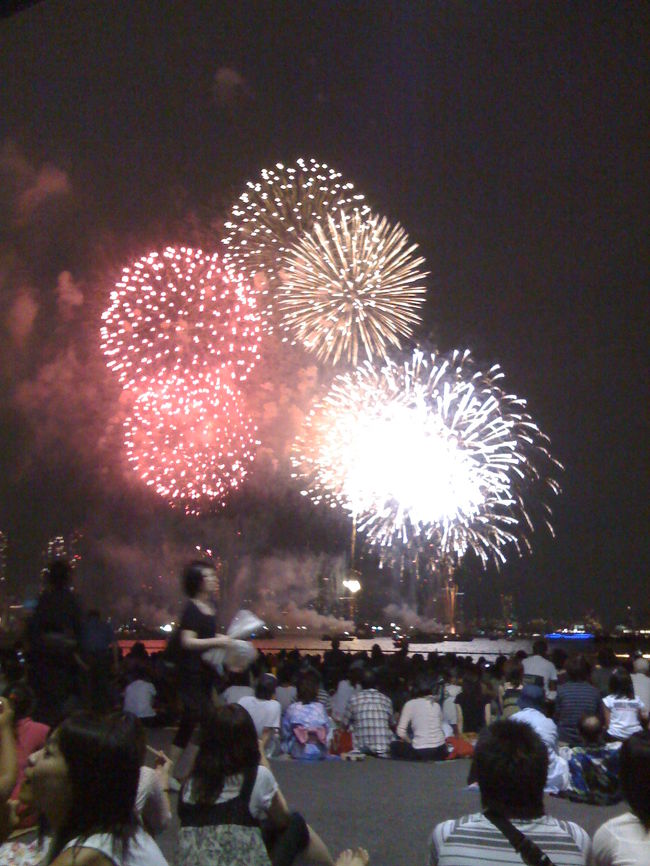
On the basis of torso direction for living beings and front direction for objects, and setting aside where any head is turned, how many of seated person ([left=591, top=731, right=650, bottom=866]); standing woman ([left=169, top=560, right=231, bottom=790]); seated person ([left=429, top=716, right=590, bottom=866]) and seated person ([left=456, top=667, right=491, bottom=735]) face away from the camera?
3

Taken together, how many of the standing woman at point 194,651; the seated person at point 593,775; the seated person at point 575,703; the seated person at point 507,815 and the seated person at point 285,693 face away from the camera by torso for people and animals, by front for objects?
4

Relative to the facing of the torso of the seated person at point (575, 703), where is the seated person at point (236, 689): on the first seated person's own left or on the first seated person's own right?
on the first seated person's own left

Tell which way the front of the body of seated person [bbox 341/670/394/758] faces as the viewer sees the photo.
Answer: away from the camera

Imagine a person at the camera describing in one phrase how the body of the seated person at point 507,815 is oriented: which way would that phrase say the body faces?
away from the camera

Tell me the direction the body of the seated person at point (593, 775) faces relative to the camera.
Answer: away from the camera

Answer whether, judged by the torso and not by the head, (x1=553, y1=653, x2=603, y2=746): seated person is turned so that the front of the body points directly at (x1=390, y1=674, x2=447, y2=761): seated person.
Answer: no

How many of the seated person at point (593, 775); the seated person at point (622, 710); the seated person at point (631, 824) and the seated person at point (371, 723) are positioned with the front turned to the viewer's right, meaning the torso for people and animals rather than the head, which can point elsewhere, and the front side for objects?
0

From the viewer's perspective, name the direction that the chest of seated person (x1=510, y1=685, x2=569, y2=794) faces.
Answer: away from the camera

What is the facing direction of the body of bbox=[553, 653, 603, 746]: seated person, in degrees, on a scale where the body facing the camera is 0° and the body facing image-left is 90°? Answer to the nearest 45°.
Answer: approximately 180°

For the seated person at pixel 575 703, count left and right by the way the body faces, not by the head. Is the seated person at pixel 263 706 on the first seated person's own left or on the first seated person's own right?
on the first seated person's own left

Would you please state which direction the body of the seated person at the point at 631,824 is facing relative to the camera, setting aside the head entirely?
away from the camera

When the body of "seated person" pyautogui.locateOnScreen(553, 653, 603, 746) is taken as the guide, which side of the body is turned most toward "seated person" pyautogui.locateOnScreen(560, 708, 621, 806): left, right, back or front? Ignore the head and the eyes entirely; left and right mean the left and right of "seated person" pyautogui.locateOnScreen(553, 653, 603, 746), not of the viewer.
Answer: back

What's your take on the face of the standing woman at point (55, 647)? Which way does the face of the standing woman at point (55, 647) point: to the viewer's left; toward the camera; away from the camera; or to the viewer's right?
away from the camera

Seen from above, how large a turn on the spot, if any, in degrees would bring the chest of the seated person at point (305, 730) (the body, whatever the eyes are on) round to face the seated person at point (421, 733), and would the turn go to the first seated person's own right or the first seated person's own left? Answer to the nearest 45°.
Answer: approximately 90° to the first seated person's own right

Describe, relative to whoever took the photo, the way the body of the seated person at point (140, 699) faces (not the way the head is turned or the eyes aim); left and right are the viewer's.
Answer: facing away from the viewer

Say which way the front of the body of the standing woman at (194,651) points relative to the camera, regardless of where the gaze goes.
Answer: to the viewer's right

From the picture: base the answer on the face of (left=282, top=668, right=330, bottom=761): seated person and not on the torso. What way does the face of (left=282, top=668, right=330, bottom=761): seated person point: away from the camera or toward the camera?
away from the camera

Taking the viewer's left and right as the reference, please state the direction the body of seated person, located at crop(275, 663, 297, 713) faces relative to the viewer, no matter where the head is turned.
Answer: facing away from the viewer

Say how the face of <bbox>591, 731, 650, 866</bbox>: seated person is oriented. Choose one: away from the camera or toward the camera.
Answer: away from the camera

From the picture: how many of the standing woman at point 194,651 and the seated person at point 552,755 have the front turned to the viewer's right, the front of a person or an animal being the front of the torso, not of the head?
1

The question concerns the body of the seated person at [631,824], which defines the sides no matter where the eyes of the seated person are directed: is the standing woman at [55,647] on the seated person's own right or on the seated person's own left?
on the seated person's own left

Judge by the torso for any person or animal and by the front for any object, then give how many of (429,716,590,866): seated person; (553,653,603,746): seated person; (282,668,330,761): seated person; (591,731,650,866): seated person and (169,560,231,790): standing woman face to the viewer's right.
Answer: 1
